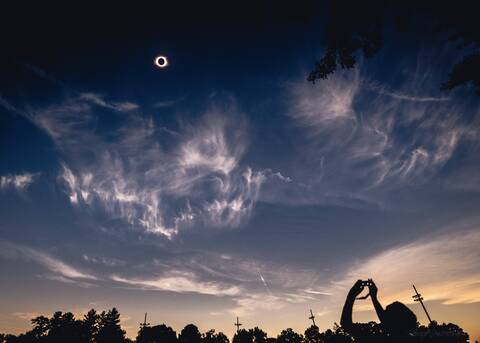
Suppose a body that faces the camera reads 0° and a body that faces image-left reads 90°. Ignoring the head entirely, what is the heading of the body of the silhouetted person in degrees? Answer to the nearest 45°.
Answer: approximately 135°

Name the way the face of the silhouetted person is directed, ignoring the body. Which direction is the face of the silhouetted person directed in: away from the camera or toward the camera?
away from the camera
